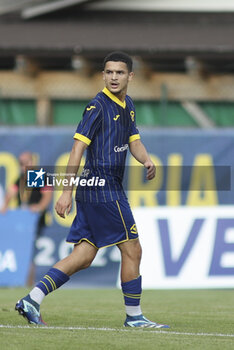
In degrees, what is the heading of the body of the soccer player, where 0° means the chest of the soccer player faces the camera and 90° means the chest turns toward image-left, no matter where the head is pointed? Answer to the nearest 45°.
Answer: approximately 315°
